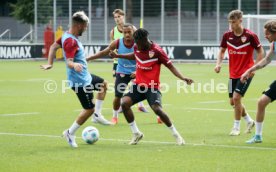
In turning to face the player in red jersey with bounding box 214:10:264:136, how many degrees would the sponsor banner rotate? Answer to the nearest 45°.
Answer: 0° — it already faces them

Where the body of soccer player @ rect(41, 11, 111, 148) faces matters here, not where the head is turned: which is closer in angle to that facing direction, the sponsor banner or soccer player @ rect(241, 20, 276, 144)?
the soccer player

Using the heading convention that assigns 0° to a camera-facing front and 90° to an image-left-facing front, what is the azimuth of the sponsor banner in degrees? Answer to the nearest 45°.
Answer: approximately 0°

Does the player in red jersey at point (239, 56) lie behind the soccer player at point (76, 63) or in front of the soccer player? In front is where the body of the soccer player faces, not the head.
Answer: in front

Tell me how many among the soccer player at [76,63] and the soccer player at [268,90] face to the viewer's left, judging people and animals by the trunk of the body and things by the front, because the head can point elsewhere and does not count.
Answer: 1

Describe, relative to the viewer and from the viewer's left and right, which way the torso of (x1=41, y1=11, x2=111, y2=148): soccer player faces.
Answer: facing to the right of the viewer

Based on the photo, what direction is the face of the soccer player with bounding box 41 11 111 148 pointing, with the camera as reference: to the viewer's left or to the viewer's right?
to the viewer's right

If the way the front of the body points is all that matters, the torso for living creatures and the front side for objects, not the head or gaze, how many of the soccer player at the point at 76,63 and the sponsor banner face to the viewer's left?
0

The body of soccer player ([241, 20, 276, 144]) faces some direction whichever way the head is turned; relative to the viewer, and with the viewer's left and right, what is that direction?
facing to the left of the viewer

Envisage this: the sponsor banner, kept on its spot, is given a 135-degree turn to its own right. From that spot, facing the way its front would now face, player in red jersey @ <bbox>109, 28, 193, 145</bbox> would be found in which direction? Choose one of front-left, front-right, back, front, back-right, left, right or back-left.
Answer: back-left

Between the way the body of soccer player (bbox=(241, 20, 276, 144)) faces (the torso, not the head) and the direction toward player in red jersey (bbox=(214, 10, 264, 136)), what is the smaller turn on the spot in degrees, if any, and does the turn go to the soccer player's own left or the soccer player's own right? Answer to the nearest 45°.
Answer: approximately 90° to the soccer player's own right

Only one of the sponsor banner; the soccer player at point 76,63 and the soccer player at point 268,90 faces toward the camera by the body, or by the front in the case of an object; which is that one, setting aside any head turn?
the sponsor banner
